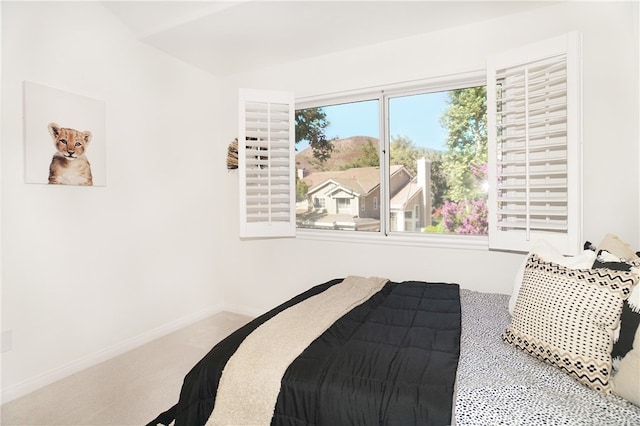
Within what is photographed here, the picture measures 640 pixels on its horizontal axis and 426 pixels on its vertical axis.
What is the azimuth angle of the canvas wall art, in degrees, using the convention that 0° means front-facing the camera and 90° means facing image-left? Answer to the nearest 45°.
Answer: approximately 315°

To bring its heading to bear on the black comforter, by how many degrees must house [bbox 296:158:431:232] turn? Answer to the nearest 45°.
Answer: approximately 45° to its left

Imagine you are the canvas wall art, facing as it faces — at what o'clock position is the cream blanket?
The cream blanket is roughly at 1 o'clock from the canvas wall art.

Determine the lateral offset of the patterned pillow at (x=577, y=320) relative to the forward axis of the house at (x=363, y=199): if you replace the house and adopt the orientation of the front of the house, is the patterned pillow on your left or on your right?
on your left

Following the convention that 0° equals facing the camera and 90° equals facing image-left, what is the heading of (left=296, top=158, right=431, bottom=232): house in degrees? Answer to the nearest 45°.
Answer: approximately 45°

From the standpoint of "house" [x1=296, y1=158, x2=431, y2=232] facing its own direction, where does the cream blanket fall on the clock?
The cream blanket is roughly at 11 o'clock from the house.

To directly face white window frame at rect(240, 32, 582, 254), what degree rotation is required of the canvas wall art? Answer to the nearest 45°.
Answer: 0° — it already faces it

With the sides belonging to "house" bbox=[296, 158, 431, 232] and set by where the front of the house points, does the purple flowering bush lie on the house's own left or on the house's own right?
on the house's own left
